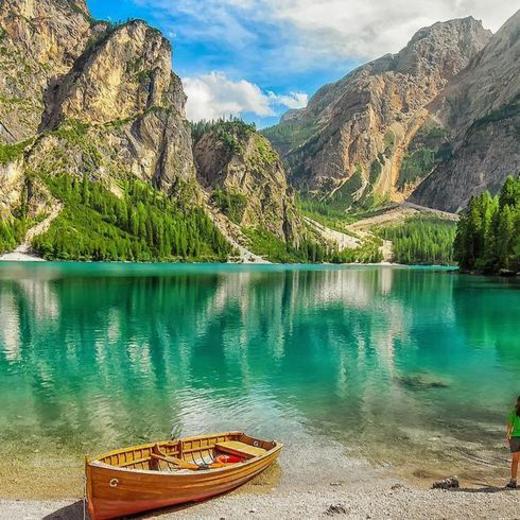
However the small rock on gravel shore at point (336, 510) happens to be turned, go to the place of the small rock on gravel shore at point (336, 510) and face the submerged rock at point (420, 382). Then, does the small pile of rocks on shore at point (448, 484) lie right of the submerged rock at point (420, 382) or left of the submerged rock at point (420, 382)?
right

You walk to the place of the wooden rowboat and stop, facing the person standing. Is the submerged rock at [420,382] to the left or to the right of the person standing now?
left

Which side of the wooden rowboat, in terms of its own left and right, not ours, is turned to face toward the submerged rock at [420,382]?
back

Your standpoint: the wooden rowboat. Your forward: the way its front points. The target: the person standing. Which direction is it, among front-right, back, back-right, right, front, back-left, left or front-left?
back-left

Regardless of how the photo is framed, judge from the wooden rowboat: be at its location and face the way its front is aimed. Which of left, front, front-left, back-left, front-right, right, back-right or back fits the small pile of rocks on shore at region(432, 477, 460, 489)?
back-left

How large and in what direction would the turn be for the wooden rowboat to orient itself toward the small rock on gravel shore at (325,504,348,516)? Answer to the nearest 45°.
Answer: approximately 90° to its left

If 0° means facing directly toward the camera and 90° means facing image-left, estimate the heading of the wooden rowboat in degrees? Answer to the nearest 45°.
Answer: approximately 45°
